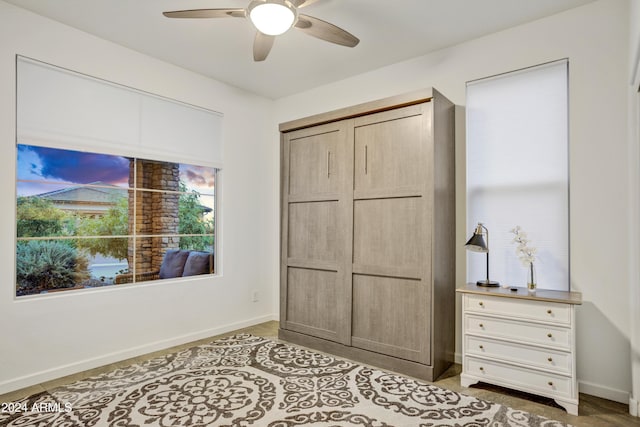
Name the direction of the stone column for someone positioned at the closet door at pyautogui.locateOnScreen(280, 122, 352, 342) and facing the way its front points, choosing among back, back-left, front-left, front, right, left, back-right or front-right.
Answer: front-right

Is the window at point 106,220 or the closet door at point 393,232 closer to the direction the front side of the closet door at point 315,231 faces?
the window

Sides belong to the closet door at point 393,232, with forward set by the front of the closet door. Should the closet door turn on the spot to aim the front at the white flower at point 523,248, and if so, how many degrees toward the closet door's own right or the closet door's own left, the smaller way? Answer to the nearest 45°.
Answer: approximately 135° to the closet door's own left

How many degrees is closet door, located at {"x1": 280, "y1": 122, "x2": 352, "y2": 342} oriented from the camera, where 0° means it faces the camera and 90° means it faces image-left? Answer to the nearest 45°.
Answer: approximately 45°

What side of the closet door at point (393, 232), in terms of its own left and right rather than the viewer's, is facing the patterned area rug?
front

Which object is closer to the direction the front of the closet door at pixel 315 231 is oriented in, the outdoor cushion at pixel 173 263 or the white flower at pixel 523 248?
the outdoor cushion

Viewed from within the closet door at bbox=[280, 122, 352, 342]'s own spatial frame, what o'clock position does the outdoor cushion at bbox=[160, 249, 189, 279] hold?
The outdoor cushion is roughly at 2 o'clock from the closet door.

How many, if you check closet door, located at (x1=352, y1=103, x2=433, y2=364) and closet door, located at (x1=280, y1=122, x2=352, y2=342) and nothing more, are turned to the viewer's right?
0

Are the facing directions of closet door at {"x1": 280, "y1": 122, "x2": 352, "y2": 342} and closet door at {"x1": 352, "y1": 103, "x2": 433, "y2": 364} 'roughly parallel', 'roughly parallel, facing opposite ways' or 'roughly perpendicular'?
roughly parallel

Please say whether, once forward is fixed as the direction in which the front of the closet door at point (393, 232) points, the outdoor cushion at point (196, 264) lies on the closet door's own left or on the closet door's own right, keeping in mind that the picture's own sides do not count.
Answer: on the closet door's own right

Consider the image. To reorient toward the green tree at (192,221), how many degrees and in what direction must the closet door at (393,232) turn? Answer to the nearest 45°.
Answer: approximately 45° to its right

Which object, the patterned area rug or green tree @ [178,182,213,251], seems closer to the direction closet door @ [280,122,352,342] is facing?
the patterned area rug

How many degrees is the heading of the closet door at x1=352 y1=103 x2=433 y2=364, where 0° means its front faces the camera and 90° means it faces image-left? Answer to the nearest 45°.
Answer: approximately 45°

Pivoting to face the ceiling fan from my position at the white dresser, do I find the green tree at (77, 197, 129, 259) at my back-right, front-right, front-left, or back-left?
front-right

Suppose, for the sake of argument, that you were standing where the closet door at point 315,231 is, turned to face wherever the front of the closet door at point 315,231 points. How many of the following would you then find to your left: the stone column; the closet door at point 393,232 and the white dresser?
2
